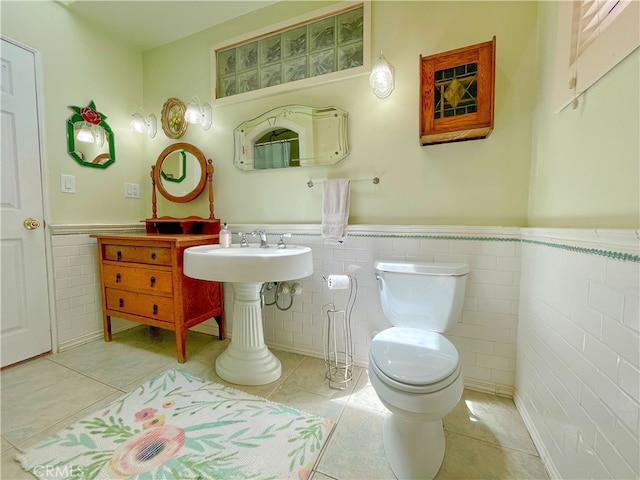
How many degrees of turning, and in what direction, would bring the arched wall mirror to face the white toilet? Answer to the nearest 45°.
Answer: approximately 90° to its left

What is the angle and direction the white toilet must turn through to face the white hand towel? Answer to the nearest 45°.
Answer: approximately 135° to its right

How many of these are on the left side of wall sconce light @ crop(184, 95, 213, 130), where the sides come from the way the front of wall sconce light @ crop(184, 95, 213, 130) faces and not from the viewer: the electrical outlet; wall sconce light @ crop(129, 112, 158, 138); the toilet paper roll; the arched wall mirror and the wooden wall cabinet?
3

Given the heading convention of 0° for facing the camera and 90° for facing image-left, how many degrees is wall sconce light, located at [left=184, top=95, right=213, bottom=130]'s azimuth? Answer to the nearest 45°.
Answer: approximately 45°

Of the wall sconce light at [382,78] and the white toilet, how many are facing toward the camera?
2

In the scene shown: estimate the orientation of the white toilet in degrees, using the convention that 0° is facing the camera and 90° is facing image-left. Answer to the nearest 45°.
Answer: approximately 0°
